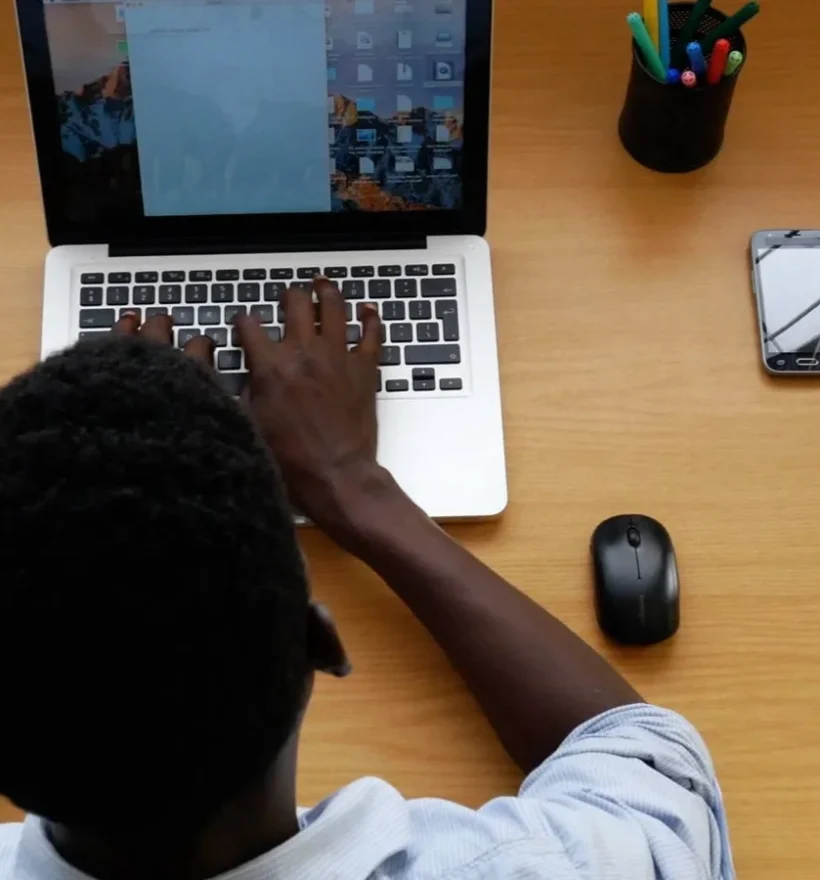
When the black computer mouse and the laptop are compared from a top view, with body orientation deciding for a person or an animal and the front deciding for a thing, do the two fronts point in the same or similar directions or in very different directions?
very different directions

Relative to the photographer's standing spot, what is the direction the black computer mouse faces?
facing away from the viewer

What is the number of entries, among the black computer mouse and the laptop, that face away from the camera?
1

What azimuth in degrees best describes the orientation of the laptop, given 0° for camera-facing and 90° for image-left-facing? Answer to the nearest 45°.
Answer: approximately 0°

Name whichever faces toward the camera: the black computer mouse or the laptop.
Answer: the laptop
